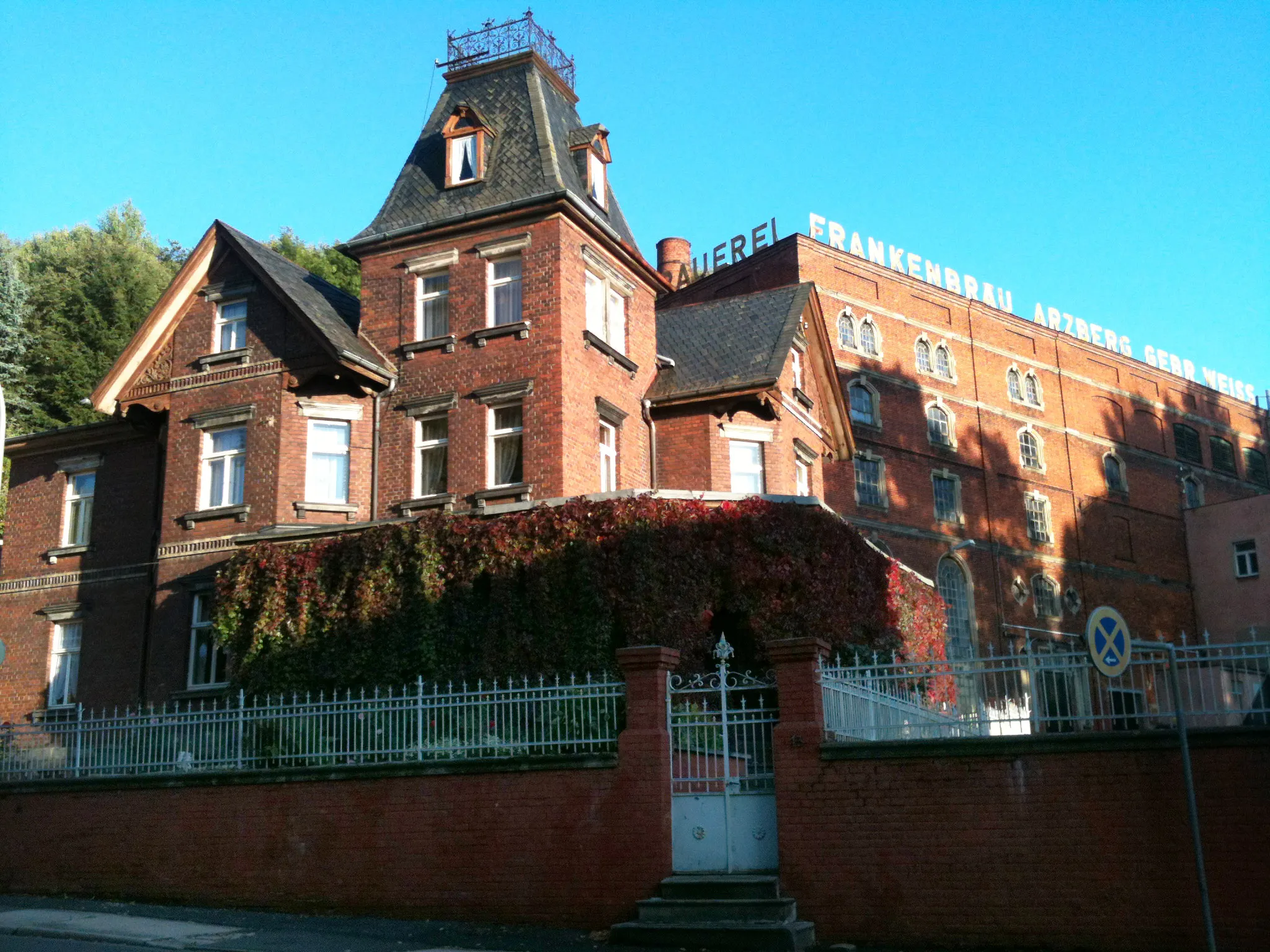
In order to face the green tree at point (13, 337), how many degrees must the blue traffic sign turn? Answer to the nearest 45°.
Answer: approximately 180°

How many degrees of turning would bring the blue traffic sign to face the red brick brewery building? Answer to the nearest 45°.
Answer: approximately 180°

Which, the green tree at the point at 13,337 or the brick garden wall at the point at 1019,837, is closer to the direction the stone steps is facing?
the brick garden wall

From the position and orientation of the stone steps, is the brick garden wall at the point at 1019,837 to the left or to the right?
on its left

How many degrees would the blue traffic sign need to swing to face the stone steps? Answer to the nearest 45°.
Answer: approximately 135° to its right

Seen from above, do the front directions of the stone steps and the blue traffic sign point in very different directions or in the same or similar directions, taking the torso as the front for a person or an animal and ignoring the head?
same or similar directions

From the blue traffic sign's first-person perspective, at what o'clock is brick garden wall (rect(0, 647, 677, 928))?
The brick garden wall is roughly at 5 o'clock from the blue traffic sign.

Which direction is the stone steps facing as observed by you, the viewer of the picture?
facing the viewer

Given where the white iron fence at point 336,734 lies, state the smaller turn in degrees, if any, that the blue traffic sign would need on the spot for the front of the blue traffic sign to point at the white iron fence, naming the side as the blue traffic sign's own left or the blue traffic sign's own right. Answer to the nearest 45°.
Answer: approximately 135° to the blue traffic sign's own right

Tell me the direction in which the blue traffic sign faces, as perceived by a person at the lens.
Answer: facing the viewer and to the right of the viewer

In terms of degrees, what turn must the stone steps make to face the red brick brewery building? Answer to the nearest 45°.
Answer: approximately 135° to its right

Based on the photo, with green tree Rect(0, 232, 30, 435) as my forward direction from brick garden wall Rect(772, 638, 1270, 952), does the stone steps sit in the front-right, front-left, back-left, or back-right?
front-left

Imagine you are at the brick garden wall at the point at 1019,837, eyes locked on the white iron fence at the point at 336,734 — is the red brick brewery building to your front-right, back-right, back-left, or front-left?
front-right

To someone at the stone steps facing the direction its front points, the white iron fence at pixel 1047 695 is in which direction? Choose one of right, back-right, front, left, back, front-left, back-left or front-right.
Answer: left

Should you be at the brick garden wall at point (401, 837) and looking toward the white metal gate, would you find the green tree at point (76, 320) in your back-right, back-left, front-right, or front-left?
back-left
